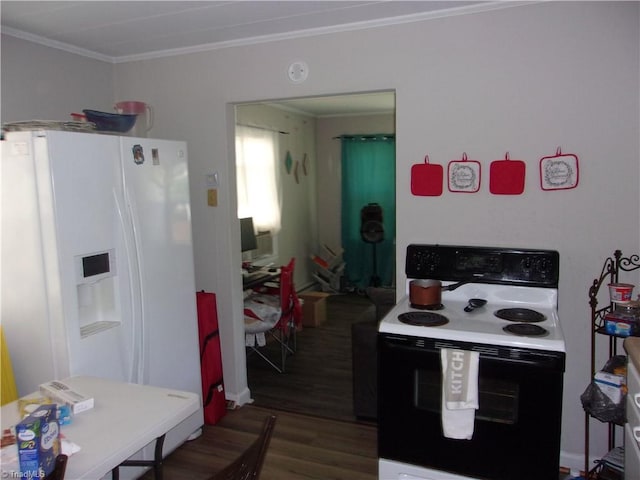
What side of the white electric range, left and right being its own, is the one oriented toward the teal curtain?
back

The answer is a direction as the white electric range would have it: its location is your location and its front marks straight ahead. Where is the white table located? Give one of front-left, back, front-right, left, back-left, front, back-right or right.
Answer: front-right

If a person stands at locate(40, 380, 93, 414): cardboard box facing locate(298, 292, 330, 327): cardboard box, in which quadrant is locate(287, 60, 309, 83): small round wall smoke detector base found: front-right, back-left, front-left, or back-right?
front-right

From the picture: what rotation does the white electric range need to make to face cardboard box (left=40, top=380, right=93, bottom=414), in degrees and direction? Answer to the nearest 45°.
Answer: approximately 45° to its right

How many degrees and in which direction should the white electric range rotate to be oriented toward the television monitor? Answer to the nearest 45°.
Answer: approximately 135° to its right

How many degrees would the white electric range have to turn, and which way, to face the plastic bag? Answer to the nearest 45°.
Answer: approximately 90° to its left

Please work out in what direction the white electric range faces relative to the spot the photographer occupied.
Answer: facing the viewer
